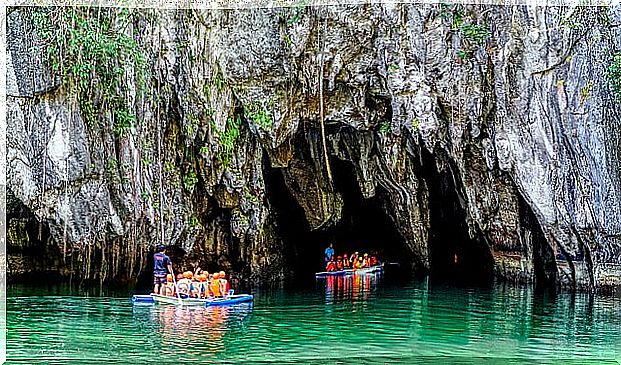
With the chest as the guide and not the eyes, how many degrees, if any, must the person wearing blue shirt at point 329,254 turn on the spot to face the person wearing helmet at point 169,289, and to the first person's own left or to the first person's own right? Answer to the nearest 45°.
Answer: approximately 135° to the first person's own right
